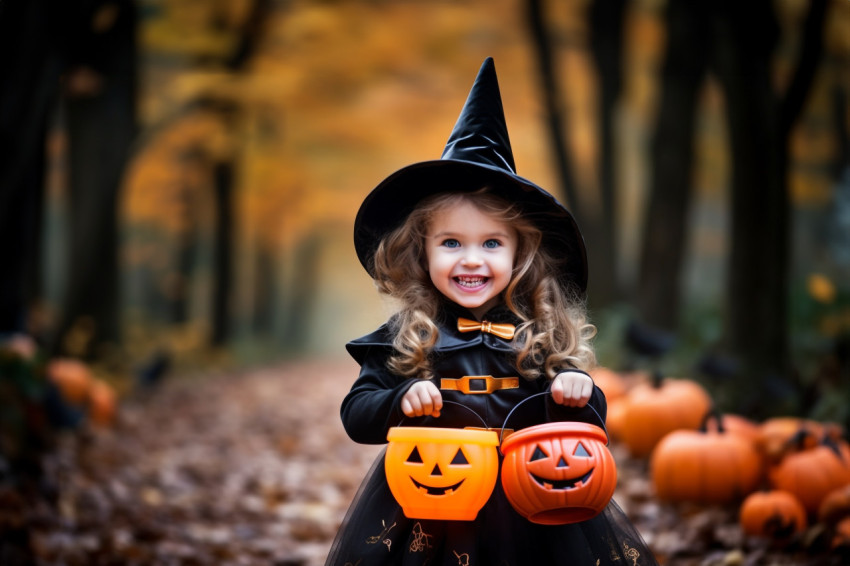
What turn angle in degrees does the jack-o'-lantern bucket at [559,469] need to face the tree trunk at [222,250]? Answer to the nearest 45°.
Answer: approximately 135° to its right

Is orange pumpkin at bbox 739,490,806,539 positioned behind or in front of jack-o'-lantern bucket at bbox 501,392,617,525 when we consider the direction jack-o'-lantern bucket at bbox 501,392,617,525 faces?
behind

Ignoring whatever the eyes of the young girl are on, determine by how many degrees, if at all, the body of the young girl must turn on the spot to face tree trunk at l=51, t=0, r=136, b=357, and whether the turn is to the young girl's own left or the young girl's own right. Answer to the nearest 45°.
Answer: approximately 135° to the young girl's own right

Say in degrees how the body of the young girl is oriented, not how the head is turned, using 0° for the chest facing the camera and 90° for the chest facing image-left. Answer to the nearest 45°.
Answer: approximately 0°

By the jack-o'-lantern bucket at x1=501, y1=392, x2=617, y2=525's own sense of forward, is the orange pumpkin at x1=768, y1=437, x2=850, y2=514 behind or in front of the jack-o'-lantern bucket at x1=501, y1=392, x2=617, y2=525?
behind
